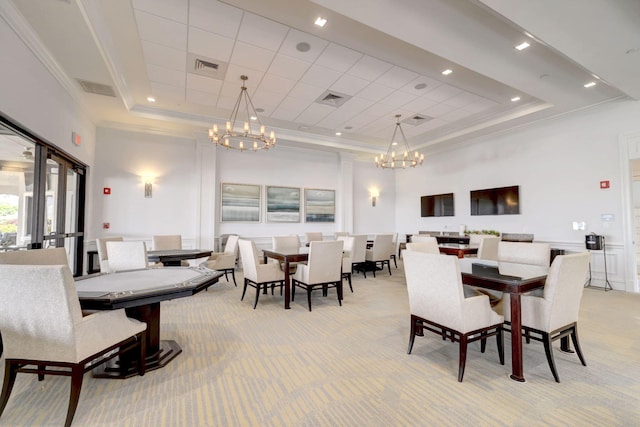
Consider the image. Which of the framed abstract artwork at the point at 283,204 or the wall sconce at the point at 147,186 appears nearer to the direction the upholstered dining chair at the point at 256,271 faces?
the framed abstract artwork

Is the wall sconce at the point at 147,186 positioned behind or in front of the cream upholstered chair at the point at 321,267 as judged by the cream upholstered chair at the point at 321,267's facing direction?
in front

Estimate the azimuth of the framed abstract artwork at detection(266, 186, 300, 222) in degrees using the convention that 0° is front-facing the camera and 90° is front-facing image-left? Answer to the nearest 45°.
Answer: approximately 0°

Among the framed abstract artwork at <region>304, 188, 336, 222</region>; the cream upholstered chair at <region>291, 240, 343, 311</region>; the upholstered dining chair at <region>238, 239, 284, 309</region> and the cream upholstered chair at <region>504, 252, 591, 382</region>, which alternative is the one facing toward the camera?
the framed abstract artwork

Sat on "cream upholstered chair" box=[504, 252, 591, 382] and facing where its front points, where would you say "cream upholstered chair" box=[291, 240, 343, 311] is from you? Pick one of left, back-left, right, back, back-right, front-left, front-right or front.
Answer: front-left

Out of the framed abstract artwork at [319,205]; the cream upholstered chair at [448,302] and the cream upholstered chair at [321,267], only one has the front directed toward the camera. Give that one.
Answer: the framed abstract artwork

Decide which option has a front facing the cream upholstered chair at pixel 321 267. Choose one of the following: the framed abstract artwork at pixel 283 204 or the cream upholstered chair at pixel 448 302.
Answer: the framed abstract artwork

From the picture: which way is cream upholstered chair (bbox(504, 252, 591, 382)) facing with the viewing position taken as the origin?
facing away from the viewer and to the left of the viewer

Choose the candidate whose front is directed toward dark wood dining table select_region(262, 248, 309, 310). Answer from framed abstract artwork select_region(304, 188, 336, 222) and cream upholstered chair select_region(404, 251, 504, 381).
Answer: the framed abstract artwork

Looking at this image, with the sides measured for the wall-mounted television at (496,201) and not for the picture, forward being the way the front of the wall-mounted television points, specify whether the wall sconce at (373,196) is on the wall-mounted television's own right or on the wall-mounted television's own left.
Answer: on the wall-mounted television's own right

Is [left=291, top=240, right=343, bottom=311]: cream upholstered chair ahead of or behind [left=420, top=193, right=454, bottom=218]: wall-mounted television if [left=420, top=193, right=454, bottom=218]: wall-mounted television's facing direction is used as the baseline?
ahead

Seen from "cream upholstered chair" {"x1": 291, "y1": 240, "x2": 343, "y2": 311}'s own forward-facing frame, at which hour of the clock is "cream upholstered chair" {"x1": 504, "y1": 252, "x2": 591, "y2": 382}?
"cream upholstered chair" {"x1": 504, "y1": 252, "x2": 591, "y2": 382} is roughly at 6 o'clock from "cream upholstered chair" {"x1": 291, "y1": 240, "x2": 343, "y2": 311}.

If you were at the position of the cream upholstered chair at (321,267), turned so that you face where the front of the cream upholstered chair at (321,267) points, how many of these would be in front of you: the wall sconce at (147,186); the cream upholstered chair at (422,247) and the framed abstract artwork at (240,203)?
2

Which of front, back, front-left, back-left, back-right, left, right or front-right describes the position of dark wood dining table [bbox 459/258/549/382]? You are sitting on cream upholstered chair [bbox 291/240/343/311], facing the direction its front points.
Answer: back

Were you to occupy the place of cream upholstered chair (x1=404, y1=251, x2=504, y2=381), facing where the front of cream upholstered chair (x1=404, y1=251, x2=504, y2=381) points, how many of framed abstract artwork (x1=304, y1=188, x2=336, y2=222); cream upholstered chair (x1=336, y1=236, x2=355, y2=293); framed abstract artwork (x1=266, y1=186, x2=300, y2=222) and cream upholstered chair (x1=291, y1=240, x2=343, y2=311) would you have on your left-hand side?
4

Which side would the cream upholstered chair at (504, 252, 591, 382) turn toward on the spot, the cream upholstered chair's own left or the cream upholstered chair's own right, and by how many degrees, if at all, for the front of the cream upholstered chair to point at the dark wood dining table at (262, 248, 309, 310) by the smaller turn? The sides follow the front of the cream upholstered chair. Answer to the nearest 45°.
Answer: approximately 45° to the cream upholstered chair's own left
